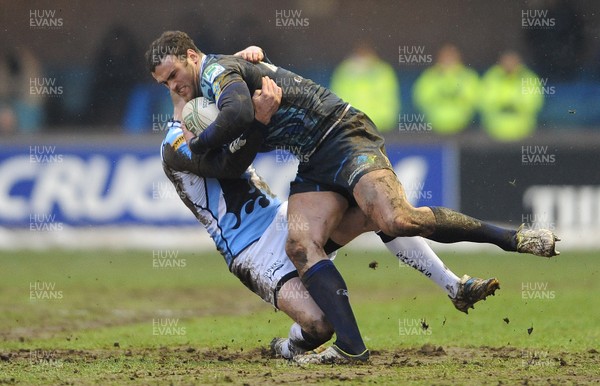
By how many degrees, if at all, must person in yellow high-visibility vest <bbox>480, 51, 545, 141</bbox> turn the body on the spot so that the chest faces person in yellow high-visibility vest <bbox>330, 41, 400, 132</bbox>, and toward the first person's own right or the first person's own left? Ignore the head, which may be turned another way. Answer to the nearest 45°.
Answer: approximately 90° to the first person's own right

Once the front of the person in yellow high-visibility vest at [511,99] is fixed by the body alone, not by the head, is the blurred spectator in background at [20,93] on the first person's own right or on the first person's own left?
on the first person's own right

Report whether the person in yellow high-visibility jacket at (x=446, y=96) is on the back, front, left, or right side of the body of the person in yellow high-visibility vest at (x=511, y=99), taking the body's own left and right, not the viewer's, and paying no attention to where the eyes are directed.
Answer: right

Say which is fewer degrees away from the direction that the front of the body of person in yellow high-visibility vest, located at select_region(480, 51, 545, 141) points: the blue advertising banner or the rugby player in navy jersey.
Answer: the rugby player in navy jersey

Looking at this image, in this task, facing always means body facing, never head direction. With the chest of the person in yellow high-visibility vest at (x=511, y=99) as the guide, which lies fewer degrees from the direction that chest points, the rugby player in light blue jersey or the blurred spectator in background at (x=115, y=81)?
the rugby player in light blue jersey

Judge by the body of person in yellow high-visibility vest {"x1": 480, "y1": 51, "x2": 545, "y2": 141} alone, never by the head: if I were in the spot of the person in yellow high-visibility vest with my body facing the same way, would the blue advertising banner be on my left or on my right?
on my right

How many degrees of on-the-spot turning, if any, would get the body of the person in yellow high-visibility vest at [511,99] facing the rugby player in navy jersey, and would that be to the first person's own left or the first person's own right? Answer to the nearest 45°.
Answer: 0° — they already face them

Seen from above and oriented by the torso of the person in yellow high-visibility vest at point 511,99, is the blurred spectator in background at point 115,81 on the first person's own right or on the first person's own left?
on the first person's own right

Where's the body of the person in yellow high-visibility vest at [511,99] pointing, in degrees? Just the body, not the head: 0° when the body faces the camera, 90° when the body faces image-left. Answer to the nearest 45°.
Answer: approximately 0°
